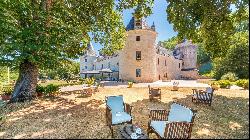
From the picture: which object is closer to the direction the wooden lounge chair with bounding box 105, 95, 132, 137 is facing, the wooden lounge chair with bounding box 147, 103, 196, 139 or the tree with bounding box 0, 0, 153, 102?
the wooden lounge chair

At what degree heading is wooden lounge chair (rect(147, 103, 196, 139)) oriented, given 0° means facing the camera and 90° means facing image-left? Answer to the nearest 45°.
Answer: approximately 45°

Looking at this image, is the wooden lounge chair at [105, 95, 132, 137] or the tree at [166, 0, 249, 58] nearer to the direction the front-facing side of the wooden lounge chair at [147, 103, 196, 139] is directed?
the wooden lounge chair

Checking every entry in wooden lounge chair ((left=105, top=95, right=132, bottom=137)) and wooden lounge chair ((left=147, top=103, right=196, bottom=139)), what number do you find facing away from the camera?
0

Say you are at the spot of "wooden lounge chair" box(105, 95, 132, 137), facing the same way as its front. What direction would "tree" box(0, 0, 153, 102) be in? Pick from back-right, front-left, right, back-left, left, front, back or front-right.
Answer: back

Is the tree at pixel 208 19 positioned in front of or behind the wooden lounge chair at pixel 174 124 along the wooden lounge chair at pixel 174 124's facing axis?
behind

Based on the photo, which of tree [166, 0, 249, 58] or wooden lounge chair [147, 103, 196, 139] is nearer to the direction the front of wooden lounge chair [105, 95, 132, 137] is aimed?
the wooden lounge chair

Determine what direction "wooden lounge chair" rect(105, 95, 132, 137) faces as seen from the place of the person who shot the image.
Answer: facing the viewer and to the right of the viewer

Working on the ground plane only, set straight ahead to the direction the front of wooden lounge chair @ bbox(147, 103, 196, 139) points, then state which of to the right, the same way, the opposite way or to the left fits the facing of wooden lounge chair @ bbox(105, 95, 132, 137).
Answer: to the left
